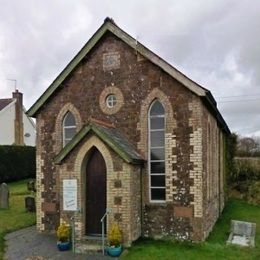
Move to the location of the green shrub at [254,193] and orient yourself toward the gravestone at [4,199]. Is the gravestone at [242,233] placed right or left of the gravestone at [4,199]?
left

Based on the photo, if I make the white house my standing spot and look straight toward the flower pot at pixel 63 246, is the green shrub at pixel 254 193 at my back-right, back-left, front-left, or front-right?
front-left

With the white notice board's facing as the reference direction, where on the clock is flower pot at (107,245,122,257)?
The flower pot is roughly at 11 o'clock from the white notice board.

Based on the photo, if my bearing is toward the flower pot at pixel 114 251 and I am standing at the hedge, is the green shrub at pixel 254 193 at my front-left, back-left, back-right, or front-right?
front-left

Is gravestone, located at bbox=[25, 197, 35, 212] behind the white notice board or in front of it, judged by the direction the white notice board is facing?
behind

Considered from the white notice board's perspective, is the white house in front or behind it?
behind

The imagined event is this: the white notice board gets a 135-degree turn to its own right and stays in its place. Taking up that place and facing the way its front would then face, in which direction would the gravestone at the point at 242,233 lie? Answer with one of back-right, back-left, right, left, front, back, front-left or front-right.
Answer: back-right

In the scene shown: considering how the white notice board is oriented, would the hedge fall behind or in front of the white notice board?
behind

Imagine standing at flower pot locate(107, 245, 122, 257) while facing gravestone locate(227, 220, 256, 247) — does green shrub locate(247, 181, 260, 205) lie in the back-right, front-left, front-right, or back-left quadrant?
front-left

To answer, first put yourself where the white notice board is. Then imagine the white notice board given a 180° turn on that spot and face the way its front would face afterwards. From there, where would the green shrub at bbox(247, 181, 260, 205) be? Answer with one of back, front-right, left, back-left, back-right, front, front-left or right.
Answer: front-right

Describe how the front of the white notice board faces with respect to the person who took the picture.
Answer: facing the viewer
